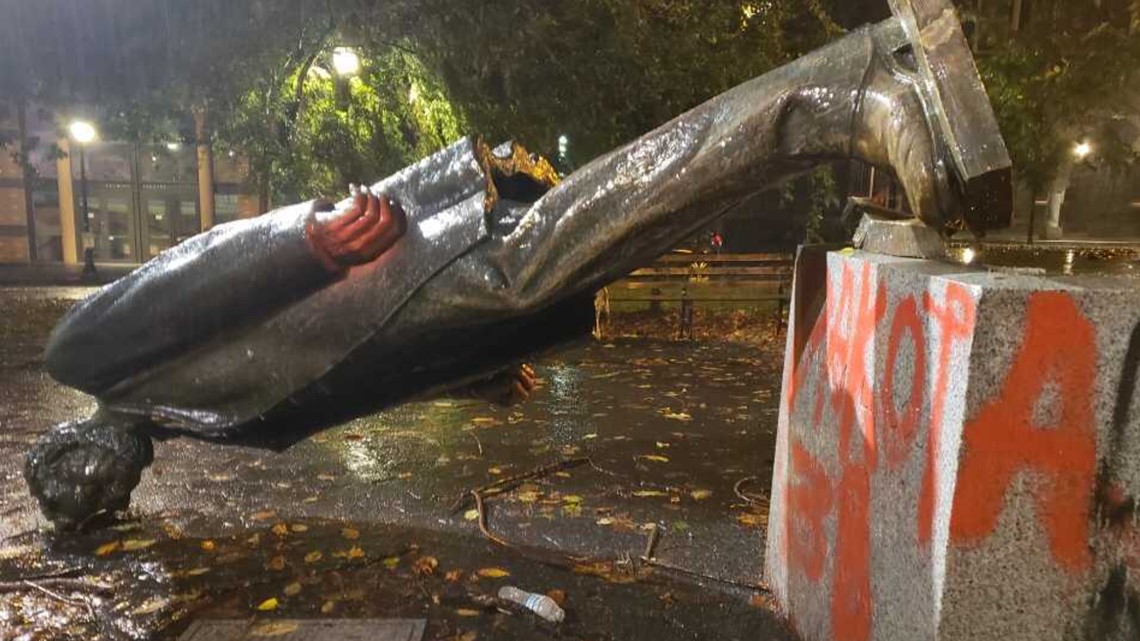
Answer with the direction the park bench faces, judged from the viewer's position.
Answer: facing the viewer

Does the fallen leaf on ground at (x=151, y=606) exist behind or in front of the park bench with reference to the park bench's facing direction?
in front

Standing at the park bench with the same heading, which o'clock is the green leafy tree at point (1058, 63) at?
The green leafy tree is roughly at 8 o'clock from the park bench.

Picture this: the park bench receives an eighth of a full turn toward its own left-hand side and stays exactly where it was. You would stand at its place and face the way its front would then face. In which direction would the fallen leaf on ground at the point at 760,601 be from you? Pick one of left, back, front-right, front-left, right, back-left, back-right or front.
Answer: front-right

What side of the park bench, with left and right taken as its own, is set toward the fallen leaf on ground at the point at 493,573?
front

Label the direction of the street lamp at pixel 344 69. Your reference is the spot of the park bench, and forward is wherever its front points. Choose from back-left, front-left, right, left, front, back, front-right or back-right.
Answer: right

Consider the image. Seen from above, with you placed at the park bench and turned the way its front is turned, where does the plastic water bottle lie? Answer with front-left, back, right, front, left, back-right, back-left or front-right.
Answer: front

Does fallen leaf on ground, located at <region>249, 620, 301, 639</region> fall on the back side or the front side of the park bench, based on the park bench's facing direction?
on the front side

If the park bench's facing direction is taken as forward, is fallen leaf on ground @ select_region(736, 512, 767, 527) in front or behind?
in front

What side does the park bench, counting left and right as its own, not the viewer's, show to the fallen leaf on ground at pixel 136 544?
front

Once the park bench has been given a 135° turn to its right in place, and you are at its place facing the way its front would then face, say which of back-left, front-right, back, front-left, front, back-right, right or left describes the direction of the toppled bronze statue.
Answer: back-left

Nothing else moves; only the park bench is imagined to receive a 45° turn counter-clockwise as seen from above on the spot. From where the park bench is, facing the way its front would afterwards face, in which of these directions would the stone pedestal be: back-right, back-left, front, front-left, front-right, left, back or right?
front-right

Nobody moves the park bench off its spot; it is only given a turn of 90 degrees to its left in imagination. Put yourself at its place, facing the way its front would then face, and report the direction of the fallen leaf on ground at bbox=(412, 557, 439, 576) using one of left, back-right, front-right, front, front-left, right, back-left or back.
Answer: right
